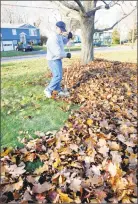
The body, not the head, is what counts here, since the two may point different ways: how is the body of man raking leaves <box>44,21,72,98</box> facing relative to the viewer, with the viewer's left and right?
facing to the right of the viewer

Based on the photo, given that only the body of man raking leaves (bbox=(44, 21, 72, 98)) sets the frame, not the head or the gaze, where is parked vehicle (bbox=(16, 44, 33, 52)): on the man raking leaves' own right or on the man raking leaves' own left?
on the man raking leaves' own left

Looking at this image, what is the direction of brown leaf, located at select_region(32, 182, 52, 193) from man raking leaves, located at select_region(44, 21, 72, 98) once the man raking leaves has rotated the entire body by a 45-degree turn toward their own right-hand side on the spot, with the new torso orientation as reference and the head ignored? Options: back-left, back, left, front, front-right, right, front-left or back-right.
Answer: front-right

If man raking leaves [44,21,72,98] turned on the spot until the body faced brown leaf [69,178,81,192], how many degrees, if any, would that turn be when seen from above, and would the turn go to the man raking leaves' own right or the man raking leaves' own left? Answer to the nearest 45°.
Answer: approximately 90° to the man raking leaves' own right
